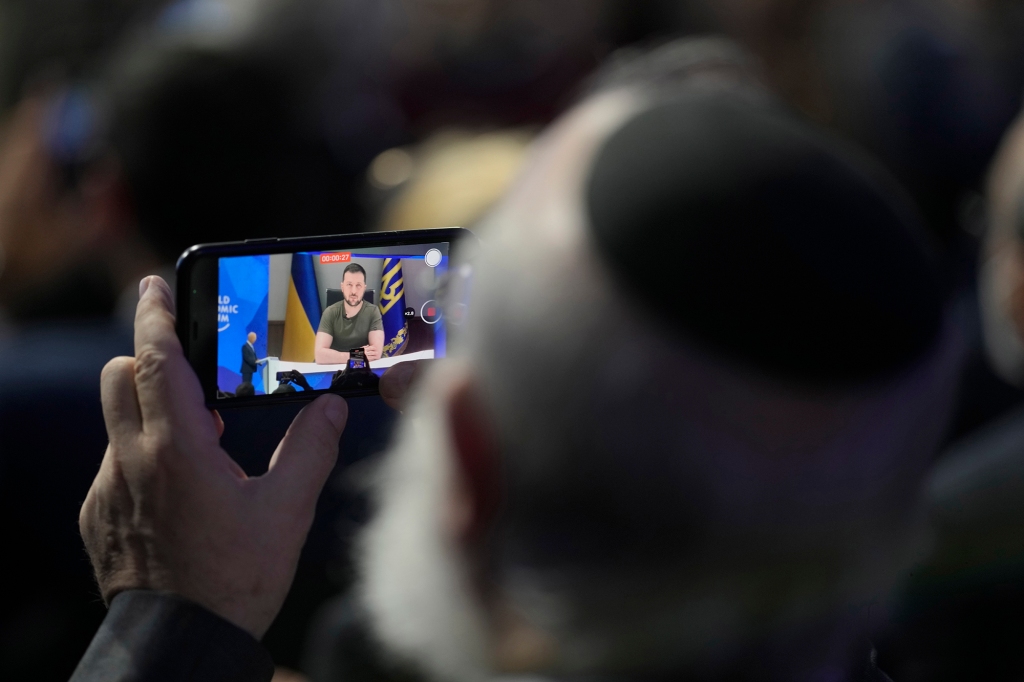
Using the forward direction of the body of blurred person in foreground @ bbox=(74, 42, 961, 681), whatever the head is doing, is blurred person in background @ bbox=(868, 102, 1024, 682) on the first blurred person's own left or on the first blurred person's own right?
on the first blurred person's own right

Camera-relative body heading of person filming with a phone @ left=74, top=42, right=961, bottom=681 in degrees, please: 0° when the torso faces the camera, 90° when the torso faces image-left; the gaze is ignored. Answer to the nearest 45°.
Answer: approximately 135°
